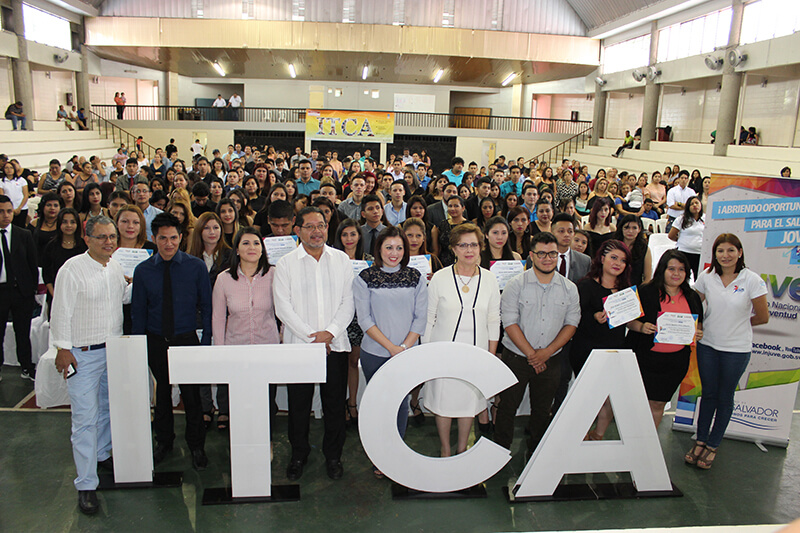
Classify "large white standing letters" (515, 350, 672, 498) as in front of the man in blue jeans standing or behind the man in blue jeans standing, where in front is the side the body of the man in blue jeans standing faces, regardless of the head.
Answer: in front

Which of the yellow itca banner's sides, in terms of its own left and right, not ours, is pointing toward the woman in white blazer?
front

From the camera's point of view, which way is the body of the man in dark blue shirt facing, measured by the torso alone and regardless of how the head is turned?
toward the camera

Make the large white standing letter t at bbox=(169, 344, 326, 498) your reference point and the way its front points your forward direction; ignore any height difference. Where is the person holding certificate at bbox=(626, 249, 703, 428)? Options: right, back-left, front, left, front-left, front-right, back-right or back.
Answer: left

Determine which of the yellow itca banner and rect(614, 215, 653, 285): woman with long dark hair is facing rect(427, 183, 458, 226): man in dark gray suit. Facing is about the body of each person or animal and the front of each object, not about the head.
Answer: the yellow itca banner

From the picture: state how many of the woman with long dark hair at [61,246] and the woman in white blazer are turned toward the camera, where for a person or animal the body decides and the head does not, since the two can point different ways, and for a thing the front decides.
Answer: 2

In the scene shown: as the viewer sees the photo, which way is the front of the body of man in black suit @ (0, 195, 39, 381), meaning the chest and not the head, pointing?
toward the camera

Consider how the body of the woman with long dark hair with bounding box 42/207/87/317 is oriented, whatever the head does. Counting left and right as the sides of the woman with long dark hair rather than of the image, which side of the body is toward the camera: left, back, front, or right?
front

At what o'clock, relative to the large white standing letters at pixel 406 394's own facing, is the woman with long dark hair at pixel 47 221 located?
The woman with long dark hair is roughly at 4 o'clock from the large white standing letters.

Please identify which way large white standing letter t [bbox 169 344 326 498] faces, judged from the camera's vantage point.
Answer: facing the viewer

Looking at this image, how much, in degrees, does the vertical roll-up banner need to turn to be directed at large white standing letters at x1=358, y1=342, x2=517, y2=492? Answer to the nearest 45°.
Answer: approximately 45° to its right
